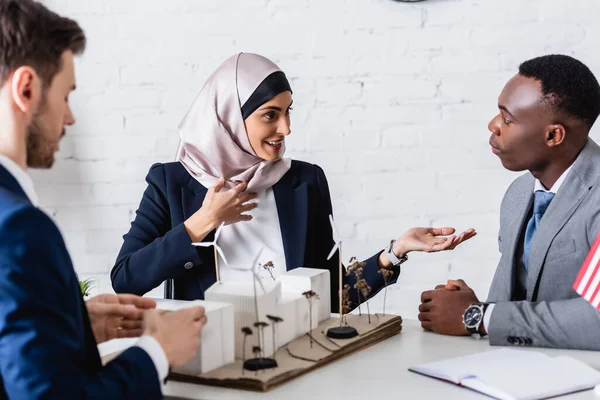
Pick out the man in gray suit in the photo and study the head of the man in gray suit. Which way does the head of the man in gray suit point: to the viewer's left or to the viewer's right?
to the viewer's left

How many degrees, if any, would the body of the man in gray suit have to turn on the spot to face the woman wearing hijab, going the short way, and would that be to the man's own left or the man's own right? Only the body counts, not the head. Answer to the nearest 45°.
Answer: approximately 45° to the man's own right

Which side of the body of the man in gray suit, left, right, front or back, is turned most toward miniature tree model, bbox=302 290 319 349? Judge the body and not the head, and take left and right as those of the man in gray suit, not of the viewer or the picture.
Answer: front

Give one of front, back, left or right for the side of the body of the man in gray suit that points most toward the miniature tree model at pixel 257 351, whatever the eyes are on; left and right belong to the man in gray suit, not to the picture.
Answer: front

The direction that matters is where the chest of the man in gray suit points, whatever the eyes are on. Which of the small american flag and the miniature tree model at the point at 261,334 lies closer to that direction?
the miniature tree model

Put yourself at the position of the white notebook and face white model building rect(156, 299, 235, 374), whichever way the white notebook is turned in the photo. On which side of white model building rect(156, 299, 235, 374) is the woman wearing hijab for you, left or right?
right

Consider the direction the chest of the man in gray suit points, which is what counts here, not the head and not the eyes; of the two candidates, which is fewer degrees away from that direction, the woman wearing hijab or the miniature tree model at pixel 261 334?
the miniature tree model

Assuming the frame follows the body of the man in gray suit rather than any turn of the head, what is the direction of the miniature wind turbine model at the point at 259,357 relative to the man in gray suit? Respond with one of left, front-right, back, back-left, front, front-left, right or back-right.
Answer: front

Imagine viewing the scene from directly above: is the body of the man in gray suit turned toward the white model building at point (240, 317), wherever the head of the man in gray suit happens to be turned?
yes

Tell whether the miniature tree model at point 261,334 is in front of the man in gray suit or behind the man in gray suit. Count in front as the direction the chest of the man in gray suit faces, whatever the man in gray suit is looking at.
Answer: in front

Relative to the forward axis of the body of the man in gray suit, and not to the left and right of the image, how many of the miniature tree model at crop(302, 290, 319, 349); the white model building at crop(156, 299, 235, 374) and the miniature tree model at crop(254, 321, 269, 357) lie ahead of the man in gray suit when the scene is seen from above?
3

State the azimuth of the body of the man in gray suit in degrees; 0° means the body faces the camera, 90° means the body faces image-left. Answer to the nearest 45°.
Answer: approximately 45°

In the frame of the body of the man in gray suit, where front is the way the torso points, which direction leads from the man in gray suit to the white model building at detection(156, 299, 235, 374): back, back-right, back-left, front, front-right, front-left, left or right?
front
